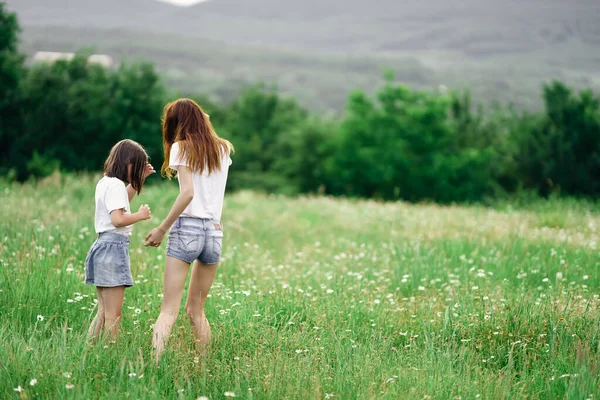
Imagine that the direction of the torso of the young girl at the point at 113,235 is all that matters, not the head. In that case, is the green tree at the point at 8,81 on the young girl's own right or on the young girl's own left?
on the young girl's own left

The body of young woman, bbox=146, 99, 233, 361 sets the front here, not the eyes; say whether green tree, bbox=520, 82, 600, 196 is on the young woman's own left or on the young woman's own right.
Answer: on the young woman's own right

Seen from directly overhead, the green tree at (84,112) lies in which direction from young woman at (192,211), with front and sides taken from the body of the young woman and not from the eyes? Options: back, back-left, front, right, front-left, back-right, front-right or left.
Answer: front-right

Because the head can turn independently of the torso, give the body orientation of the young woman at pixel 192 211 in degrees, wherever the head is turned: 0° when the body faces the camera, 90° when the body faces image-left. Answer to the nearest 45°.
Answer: approximately 135°
